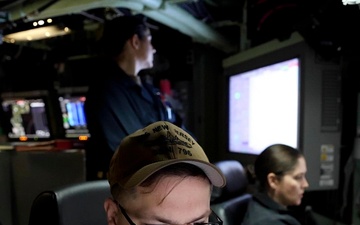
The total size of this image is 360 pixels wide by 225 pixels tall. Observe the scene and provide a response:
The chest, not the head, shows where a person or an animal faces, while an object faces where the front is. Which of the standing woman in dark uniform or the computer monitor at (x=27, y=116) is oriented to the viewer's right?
the standing woman in dark uniform

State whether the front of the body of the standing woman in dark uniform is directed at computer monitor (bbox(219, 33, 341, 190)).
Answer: yes

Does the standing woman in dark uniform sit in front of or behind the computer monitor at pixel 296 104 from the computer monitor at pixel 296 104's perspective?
in front

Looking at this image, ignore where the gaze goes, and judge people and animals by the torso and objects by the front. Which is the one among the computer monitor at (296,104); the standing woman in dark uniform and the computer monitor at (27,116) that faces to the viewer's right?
the standing woman in dark uniform

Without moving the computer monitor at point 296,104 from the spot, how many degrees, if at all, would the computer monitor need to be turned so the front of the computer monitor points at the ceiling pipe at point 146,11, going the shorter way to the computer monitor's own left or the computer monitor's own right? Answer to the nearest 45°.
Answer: approximately 45° to the computer monitor's own right

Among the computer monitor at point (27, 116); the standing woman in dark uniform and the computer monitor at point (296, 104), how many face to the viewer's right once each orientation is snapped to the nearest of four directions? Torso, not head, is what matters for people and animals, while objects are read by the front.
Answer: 1

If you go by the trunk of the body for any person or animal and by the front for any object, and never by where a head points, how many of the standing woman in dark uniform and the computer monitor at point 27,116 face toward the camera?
1

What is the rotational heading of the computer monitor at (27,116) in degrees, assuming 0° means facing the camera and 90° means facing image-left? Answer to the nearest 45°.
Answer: approximately 0°

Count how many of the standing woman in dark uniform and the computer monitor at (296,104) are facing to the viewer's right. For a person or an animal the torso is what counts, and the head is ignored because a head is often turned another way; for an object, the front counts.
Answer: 1

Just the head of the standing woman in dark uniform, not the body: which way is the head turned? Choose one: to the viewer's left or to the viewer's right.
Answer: to the viewer's right

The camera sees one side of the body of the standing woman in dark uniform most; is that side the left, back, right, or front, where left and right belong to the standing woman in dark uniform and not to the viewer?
right

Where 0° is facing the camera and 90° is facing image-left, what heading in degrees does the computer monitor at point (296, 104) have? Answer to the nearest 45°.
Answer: approximately 45°

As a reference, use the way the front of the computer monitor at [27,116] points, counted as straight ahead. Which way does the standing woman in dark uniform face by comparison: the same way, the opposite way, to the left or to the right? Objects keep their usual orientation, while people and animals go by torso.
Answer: to the left
